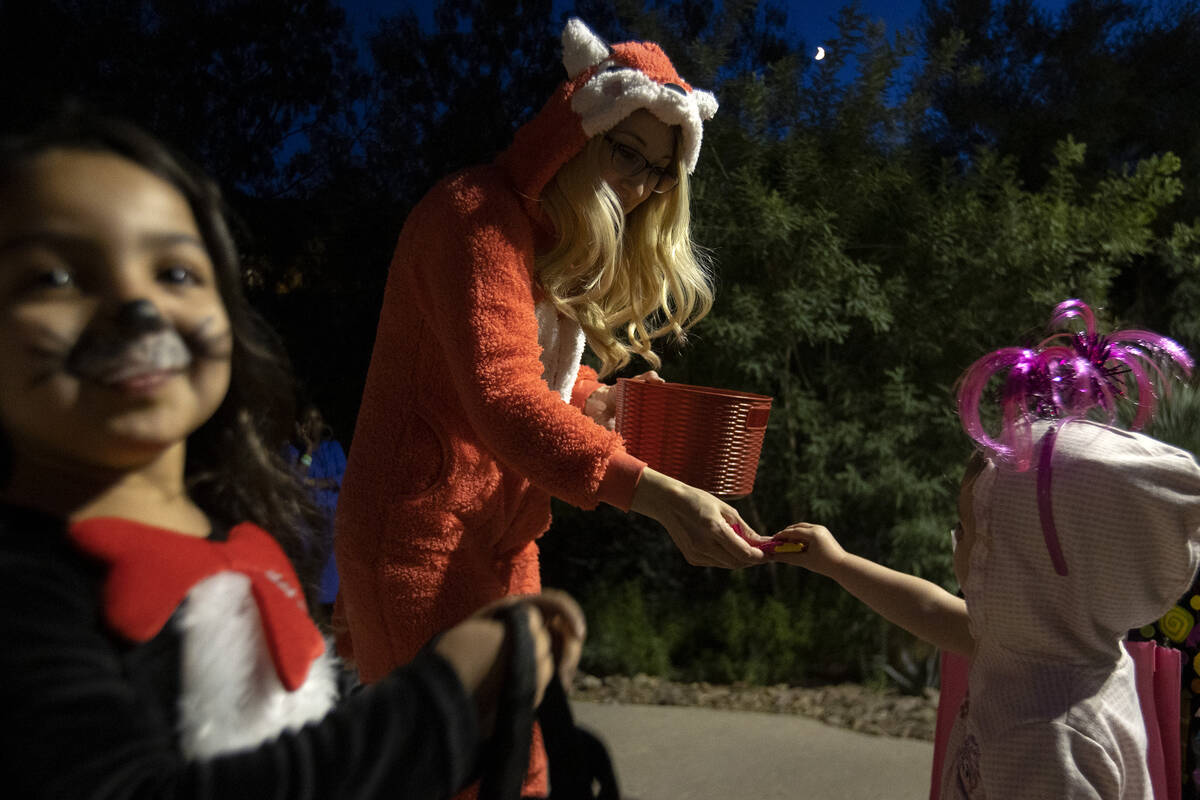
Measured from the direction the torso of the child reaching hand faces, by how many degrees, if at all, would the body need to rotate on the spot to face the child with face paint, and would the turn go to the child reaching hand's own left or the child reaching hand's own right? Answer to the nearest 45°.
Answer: approximately 90° to the child reaching hand's own left

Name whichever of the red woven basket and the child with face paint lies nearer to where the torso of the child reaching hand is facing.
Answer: the red woven basket

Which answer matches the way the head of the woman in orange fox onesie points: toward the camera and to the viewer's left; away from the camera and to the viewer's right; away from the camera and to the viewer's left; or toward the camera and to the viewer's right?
toward the camera and to the viewer's right

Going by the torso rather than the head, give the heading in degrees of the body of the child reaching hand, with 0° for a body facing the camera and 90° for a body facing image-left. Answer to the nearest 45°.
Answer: approximately 135°

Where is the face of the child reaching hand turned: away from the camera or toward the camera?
away from the camera

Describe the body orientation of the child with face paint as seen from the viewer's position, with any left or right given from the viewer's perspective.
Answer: facing the viewer and to the right of the viewer

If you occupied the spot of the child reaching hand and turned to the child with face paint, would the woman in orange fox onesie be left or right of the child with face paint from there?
right

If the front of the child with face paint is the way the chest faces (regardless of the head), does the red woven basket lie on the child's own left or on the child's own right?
on the child's own left

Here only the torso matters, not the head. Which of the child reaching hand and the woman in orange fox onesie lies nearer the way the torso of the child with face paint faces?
the child reaching hand

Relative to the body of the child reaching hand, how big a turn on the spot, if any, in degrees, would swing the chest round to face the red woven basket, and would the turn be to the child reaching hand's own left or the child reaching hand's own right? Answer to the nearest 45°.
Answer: approximately 45° to the child reaching hand's own left
